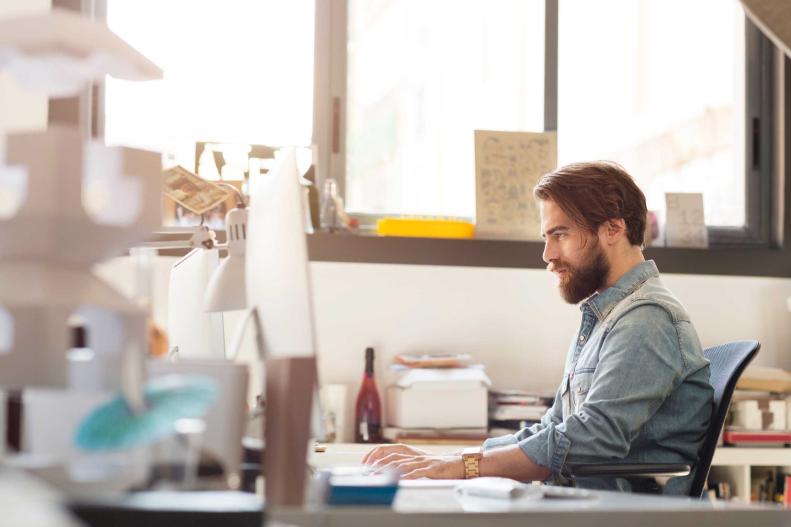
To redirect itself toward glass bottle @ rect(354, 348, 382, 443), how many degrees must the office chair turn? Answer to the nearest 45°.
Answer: approximately 45° to its right

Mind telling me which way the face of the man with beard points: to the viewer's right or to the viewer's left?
to the viewer's left

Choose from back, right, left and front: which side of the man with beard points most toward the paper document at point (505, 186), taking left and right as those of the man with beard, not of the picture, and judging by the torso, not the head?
right

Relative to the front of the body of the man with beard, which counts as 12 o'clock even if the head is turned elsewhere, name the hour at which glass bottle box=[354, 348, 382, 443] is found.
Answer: The glass bottle is roughly at 2 o'clock from the man with beard.

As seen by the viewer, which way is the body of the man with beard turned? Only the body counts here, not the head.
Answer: to the viewer's left

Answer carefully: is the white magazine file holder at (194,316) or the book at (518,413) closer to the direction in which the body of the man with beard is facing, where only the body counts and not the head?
the white magazine file holder

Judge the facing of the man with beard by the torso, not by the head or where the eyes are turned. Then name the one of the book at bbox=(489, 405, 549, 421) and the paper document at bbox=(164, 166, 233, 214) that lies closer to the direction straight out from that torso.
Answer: the paper document

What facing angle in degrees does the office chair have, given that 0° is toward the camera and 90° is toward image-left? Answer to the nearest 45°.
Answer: approximately 90°

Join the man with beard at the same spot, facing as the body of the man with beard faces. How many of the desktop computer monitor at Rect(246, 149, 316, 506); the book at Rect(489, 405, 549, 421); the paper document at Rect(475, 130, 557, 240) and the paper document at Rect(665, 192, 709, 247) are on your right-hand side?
3
